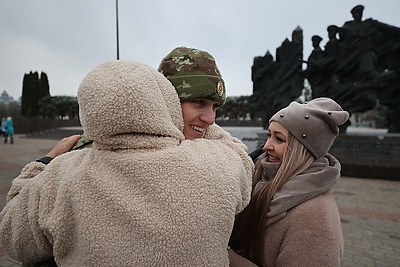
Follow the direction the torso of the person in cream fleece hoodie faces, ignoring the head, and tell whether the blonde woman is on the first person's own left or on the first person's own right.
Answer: on the first person's own right

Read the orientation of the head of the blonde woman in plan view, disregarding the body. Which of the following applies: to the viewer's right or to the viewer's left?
to the viewer's left

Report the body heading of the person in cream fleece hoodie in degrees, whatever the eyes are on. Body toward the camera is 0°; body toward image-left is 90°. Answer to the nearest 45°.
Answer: approximately 180°

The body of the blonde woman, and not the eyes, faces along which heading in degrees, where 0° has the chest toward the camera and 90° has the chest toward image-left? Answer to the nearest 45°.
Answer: approximately 90°

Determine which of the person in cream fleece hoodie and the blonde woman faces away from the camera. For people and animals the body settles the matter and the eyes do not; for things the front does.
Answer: the person in cream fleece hoodie

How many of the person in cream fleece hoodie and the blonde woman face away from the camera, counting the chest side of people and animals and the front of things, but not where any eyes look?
1
